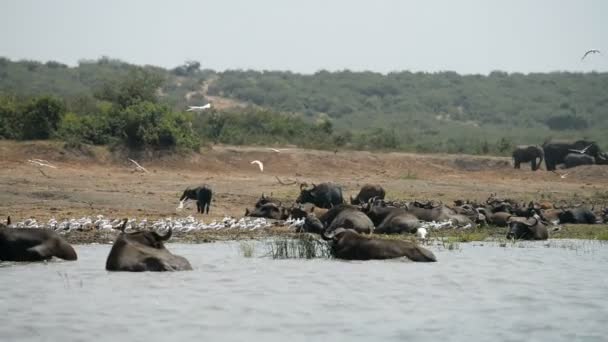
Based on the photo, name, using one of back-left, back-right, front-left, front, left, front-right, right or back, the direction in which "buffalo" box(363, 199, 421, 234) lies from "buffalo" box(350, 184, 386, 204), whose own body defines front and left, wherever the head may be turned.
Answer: left

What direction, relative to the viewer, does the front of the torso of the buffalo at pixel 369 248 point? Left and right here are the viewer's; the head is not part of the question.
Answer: facing to the left of the viewer

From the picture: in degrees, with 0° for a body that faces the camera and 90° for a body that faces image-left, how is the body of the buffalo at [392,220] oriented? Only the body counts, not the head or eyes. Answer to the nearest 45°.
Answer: approximately 90°

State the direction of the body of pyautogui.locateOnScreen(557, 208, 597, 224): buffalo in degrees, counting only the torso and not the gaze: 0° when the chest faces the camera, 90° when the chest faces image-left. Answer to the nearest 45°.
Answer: approximately 90°

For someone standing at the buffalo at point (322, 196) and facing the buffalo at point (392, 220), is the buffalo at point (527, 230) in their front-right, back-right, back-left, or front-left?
front-left

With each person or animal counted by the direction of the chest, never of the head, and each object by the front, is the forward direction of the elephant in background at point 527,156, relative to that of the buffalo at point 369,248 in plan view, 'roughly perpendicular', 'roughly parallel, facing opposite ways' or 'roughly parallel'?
roughly parallel

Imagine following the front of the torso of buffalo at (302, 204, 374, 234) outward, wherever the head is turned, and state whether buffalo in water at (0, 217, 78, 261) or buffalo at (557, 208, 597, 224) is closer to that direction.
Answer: the buffalo in water

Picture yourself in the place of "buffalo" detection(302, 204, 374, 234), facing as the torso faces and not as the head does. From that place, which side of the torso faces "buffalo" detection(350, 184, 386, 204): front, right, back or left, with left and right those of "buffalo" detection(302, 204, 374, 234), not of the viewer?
right

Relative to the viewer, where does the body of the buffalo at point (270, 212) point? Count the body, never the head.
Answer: to the viewer's left

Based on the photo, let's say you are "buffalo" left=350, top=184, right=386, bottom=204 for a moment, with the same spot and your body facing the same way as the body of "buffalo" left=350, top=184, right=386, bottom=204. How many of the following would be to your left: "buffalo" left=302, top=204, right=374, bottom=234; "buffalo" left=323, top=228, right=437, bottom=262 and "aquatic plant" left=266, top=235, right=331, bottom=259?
3

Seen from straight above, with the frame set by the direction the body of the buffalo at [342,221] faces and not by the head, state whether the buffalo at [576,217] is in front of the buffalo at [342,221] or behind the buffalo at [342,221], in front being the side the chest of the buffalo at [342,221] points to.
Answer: behind

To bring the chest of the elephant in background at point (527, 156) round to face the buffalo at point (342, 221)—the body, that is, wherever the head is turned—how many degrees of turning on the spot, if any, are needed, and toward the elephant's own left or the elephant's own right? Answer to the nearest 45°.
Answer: approximately 90° to the elephant's own left

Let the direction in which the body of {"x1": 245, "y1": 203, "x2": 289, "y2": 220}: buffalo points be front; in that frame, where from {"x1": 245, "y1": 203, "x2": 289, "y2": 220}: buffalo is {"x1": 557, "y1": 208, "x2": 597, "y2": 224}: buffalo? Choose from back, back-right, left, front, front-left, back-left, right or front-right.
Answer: back

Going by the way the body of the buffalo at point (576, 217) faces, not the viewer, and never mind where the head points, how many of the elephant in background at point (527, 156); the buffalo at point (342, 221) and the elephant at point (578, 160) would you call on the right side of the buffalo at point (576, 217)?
2

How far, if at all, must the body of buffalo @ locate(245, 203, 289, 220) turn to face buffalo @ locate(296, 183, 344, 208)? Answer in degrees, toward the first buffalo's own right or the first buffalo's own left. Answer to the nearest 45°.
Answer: approximately 135° to the first buffalo's own right
